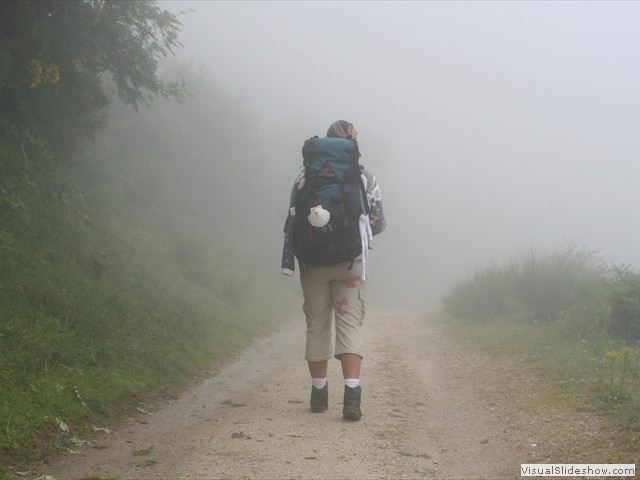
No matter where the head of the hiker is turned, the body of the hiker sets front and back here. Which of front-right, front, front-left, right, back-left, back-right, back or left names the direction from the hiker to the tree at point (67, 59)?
front-left

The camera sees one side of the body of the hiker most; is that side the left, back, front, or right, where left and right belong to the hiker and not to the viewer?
back

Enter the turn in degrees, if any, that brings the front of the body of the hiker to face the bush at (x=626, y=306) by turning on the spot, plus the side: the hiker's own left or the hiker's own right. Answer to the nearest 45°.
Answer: approximately 45° to the hiker's own right

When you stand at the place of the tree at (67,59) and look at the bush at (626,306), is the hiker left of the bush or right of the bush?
right

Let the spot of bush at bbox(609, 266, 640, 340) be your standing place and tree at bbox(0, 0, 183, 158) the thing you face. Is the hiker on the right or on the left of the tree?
left
